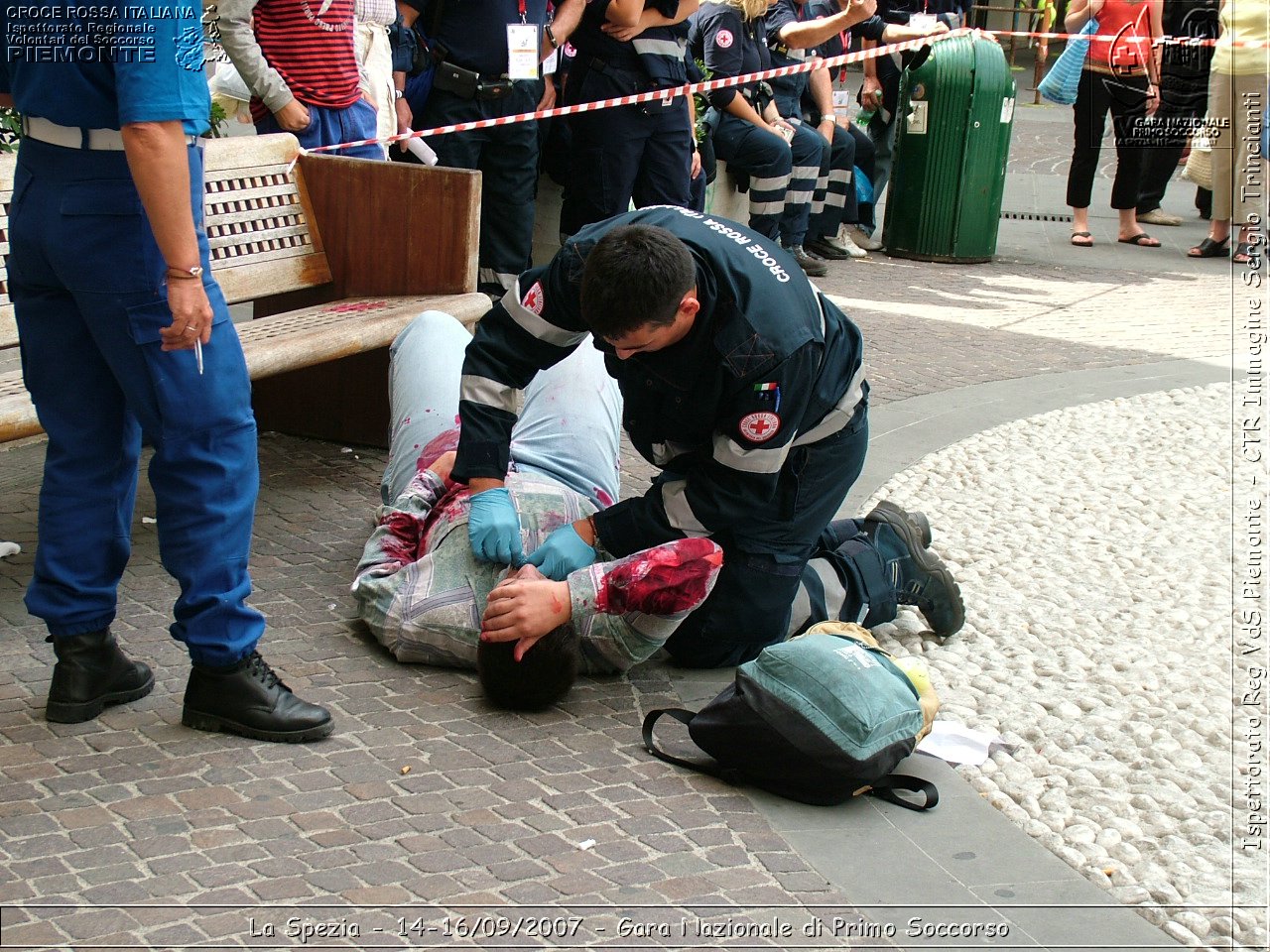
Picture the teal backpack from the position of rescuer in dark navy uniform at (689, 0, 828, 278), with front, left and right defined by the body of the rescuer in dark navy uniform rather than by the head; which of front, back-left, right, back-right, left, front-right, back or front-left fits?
front-right

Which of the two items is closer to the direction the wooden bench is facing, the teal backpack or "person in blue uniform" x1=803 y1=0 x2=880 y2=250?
the teal backpack

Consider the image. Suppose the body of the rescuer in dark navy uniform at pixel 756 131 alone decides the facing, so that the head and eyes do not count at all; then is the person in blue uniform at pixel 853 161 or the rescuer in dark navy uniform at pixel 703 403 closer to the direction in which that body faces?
the rescuer in dark navy uniform

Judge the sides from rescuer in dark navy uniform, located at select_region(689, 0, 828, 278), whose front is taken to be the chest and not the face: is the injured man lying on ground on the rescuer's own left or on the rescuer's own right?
on the rescuer's own right

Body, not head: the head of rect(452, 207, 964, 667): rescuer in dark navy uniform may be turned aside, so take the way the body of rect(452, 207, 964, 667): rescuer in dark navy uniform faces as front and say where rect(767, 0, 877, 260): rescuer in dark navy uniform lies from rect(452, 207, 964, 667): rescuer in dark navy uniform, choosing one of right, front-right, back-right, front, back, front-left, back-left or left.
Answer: back-right

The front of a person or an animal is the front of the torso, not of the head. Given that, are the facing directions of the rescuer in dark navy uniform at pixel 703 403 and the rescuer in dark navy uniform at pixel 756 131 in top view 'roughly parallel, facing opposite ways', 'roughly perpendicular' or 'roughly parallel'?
roughly perpendicular

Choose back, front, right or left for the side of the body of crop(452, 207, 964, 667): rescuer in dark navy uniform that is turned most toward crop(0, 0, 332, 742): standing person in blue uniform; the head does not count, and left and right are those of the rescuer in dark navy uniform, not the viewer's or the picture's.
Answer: front

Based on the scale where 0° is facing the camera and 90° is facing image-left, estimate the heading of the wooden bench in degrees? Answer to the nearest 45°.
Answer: approximately 315°

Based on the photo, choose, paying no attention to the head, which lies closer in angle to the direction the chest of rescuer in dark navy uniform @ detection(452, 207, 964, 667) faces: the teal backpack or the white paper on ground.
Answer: the teal backpack

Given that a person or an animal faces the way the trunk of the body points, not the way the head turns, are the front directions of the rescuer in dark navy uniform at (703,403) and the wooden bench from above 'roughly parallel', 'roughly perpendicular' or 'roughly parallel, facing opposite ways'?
roughly perpendicular

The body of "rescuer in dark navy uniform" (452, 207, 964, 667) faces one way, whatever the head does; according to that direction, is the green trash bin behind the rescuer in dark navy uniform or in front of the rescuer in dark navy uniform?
behind

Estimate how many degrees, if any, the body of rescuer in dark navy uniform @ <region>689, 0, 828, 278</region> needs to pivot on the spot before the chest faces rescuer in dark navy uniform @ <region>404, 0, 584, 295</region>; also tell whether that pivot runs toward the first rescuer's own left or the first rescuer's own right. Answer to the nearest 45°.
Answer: approximately 90° to the first rescuer's own right
